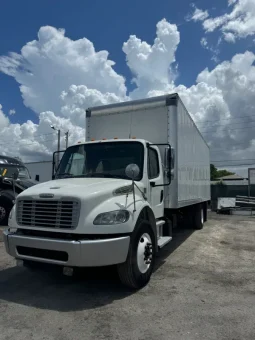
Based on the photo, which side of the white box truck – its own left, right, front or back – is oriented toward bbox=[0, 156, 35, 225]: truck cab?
right

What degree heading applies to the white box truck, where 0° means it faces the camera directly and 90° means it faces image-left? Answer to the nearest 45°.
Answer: approximately 45°
